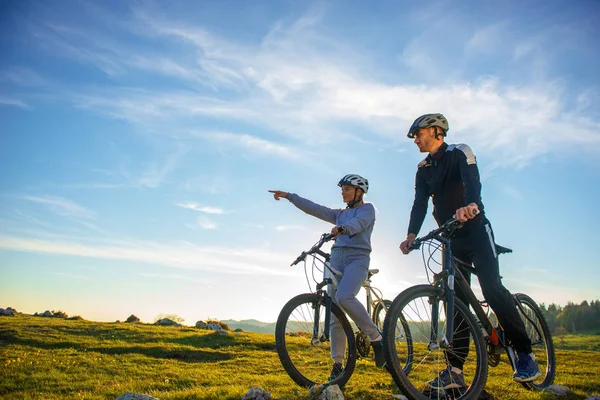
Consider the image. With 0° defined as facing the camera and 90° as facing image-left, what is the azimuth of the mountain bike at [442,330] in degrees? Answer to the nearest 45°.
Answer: approximately 45°

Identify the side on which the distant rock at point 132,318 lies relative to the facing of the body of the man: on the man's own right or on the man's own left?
on the man's own right

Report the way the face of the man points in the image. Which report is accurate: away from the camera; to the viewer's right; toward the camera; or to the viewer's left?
to the viewer's left

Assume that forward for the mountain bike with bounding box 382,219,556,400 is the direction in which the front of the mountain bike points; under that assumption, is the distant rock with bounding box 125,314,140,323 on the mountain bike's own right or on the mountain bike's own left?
on the mountain bike's own right

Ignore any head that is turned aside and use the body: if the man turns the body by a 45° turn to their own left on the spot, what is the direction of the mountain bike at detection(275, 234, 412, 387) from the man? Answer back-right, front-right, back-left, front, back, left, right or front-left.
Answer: right

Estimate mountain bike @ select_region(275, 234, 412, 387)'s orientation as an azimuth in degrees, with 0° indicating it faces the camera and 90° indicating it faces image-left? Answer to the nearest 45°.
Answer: approximately 45°

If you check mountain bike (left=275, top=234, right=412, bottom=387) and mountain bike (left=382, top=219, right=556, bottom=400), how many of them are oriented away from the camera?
0
